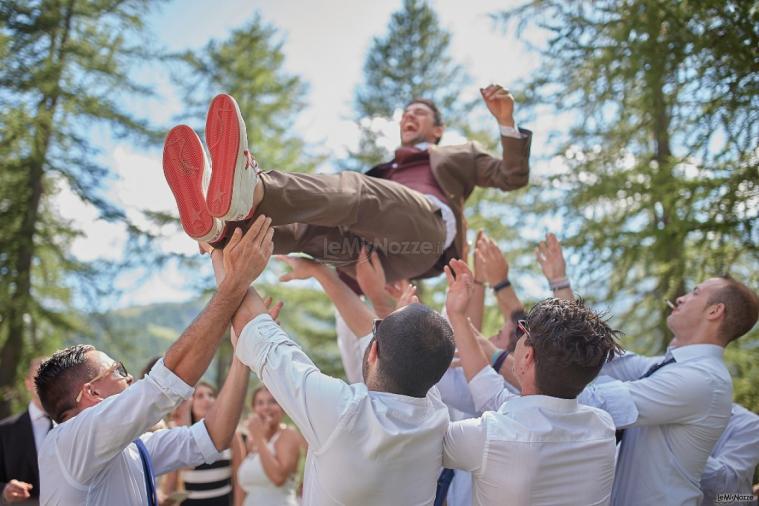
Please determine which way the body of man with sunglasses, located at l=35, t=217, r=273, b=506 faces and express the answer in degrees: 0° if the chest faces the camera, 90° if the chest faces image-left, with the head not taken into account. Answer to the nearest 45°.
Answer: approximately 270°

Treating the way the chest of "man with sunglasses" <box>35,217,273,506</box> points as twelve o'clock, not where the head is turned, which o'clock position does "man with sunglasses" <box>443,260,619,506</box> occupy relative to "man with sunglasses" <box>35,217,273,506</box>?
"man with sunglasses" <box>443,260,619,506</box> is roughly at 1 o'clock from "man with sunglasses" <box>35,217,273,506</box>.

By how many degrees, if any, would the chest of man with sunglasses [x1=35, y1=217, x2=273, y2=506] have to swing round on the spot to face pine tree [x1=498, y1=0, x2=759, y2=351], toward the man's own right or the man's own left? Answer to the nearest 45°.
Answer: approximately 45° to the man's own left

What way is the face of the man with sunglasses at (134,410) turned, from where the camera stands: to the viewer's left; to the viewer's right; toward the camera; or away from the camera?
to the viewer's right

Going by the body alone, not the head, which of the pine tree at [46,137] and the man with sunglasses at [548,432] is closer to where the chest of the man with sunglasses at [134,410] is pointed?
the man with sunglasses

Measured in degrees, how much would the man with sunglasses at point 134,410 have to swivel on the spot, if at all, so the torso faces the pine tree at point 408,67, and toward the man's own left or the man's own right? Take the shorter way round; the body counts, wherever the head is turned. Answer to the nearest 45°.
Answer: approximately 45° to the man's own left

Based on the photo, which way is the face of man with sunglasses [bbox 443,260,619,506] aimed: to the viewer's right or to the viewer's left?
to the viewer's left

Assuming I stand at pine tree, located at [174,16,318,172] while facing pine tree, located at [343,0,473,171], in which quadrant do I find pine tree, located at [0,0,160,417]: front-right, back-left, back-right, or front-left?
back-right

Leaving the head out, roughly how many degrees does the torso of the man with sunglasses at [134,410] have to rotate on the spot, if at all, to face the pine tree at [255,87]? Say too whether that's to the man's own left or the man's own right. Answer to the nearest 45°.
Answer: approximately 90° to the man's own left

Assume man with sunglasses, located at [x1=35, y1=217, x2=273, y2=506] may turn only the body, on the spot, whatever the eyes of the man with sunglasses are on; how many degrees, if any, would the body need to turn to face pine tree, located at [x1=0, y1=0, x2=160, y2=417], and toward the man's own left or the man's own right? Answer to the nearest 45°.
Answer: approximately 90° to the man's own left
